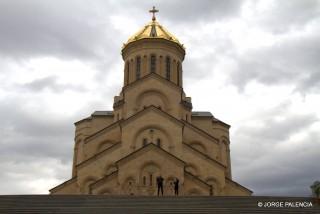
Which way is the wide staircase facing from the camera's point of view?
toward the camera

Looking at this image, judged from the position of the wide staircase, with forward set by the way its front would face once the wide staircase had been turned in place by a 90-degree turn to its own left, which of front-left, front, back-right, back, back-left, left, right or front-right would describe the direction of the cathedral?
left
